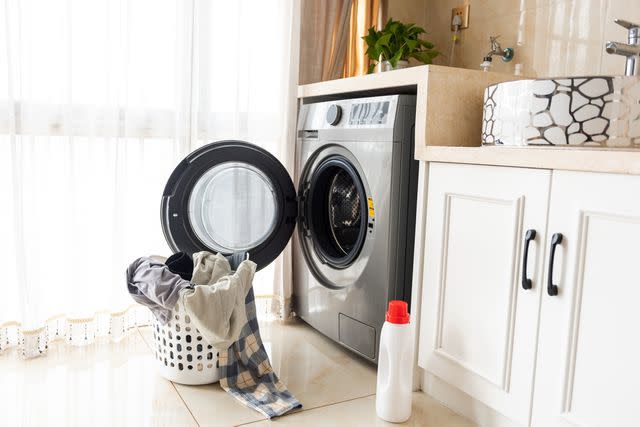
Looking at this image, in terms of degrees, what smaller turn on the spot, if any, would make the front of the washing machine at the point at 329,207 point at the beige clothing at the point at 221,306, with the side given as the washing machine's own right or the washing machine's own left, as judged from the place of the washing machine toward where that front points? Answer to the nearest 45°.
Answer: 0° — it already faces it

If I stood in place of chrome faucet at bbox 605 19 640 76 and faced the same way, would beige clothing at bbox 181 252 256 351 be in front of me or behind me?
in front

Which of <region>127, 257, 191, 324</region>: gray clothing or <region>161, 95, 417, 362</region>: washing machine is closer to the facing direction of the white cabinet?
the gray clothing

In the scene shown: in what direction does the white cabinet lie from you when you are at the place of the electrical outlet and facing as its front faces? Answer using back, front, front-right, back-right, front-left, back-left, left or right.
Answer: front-left

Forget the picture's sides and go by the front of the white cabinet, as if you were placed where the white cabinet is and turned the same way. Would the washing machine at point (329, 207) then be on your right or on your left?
on your right

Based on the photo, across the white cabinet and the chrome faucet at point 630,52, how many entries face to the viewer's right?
0
